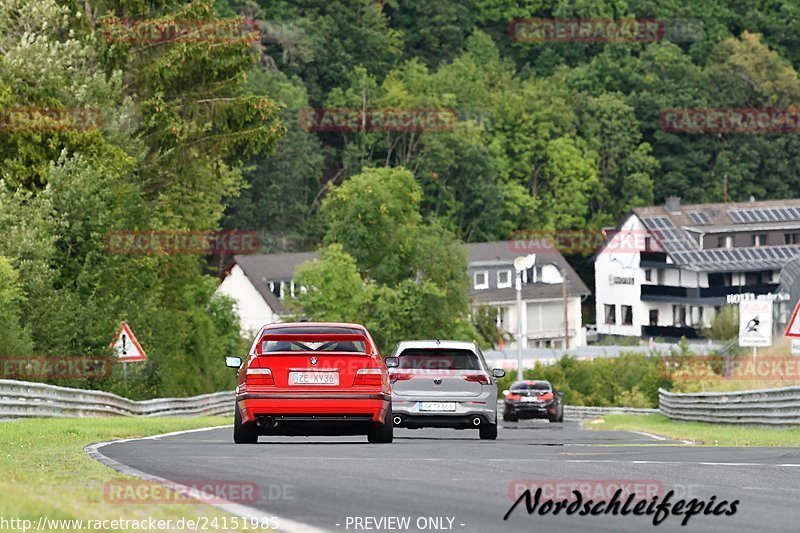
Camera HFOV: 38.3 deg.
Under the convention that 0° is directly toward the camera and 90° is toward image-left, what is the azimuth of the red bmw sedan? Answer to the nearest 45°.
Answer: approximately 180°

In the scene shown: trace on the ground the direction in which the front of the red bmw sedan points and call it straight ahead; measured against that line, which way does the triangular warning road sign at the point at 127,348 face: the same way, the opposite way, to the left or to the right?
the opposite way

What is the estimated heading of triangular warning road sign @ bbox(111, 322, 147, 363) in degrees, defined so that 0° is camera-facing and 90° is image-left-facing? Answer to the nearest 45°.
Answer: approximately 0°

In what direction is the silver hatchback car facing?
away from the camera

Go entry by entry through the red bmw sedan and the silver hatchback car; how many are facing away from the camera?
2

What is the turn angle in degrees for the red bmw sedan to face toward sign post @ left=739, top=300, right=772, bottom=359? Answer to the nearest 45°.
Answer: approximately 45° to its right
